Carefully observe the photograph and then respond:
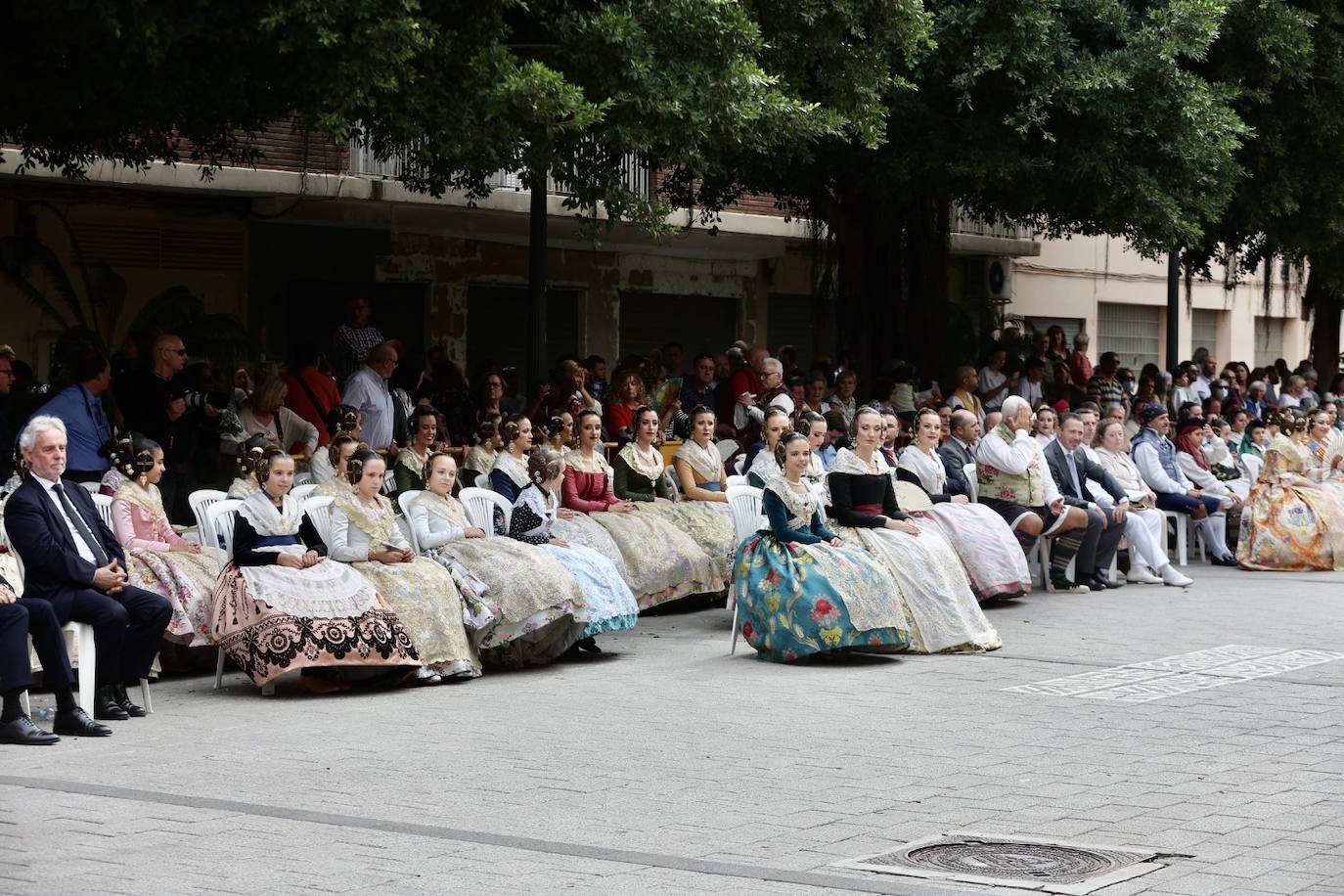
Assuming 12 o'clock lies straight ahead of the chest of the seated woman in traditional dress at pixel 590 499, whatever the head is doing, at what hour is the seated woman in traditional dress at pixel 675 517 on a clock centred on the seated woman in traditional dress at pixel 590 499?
the seated woman in traditional dress at pixel 675 517 is roughly at 9 o'clock from the seated woman in traditional dress at pixel 590 499.

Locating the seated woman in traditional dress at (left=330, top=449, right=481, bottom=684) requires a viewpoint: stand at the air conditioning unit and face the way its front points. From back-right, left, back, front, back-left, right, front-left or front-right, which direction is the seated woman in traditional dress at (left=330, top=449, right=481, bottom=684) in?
front-right

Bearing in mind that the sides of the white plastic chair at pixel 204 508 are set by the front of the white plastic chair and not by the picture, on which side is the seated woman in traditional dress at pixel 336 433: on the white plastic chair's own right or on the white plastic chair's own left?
on the white plastic chair's own left

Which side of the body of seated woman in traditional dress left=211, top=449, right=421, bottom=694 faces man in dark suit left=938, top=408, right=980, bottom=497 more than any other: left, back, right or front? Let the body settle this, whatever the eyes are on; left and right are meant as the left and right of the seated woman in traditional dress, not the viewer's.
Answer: left

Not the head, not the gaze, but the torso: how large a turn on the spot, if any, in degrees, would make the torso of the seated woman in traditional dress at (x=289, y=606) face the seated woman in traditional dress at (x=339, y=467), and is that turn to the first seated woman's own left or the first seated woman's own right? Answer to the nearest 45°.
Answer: approximately 135° to the first seated woman's own left

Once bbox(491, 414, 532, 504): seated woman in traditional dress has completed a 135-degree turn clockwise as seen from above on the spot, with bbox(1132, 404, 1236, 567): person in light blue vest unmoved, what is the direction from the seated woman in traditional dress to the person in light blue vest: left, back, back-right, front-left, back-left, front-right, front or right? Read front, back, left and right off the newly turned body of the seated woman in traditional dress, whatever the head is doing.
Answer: back-right

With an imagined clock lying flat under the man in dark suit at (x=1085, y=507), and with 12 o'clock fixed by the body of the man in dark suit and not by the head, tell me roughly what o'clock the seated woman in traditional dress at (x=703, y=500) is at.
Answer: The seated woman in traditional dress is roughly at 3 o'clock from the man in dark suit.

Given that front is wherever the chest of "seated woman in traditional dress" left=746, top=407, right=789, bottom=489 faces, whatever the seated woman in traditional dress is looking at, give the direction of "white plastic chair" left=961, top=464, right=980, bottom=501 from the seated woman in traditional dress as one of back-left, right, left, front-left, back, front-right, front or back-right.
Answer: left

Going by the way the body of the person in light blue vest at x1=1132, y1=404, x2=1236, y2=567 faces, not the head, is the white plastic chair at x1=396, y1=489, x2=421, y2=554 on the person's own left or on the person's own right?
on the person's own right

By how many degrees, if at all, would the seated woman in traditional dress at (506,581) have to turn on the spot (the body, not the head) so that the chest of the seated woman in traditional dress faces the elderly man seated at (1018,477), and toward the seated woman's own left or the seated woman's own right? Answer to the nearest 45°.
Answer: approximately 90° to the seated woman's own left
